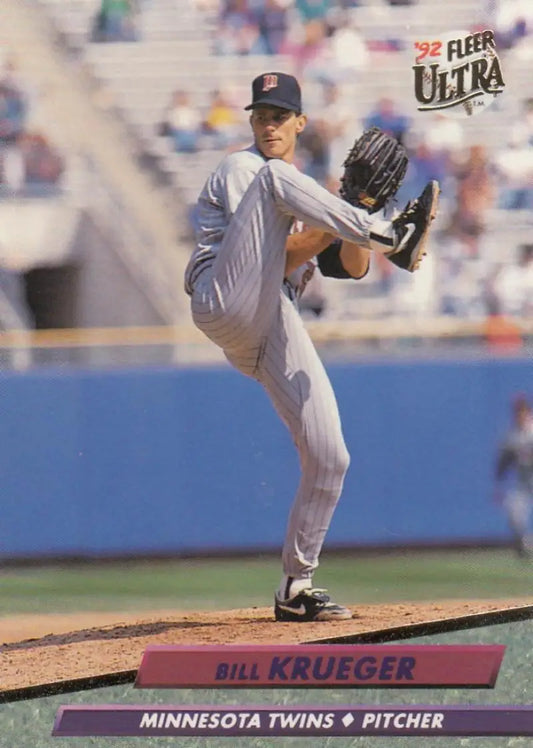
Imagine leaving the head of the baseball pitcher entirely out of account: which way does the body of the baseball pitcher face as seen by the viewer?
to the viewer's right

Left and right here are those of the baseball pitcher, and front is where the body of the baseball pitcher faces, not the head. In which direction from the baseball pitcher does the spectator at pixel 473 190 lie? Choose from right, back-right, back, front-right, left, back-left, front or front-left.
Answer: front-left

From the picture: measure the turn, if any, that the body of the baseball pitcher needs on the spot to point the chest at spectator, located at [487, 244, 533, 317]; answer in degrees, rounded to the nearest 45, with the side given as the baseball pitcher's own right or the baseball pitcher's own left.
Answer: approximately 45° to the baseball pitcher's own left
